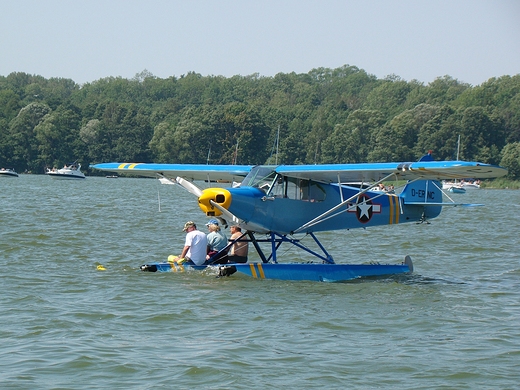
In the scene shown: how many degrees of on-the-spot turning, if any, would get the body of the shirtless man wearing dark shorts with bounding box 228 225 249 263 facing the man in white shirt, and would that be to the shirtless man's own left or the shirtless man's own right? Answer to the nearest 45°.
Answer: approximately 45° to the shirtless man's own left

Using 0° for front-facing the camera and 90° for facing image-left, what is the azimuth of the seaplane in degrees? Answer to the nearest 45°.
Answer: approximately 45°

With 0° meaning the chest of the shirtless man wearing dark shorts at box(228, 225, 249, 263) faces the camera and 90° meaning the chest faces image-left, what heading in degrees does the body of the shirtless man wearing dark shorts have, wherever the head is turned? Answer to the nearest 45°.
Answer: approximately 90°
